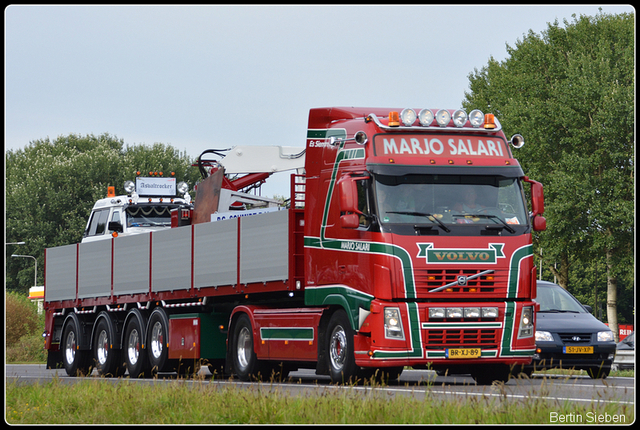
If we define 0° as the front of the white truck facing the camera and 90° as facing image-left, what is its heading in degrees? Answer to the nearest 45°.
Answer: approximately 315°

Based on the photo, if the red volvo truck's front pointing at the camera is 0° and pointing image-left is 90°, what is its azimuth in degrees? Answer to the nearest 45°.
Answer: approximately 315°

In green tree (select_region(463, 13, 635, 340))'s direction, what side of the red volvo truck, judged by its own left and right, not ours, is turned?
left

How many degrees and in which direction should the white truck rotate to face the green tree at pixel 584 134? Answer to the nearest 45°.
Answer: approximately 90° to its left
